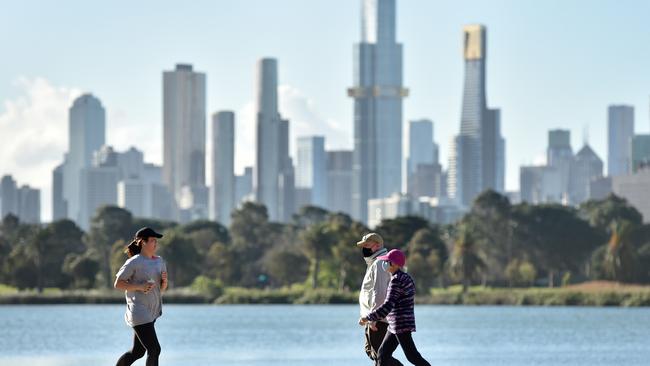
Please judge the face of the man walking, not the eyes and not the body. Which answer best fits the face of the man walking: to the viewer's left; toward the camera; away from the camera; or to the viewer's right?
to the viewer's left

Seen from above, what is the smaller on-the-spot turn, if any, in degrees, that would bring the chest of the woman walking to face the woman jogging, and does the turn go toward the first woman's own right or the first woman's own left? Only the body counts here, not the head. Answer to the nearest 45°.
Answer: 0° — they already face them

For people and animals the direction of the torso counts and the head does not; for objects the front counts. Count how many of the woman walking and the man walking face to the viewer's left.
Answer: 2

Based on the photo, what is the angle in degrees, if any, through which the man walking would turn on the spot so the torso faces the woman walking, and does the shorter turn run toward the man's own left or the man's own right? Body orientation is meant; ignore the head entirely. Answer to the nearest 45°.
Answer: approximately 135° to the man's own left

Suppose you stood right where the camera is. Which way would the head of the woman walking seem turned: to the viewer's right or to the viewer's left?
to the viewer's left

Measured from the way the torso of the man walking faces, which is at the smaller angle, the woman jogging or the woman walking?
the woman jogging

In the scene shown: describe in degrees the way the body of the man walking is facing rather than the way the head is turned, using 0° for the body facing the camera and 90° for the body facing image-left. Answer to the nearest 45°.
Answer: approximately 90°

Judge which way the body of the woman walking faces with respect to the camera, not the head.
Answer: to the viewer's left
